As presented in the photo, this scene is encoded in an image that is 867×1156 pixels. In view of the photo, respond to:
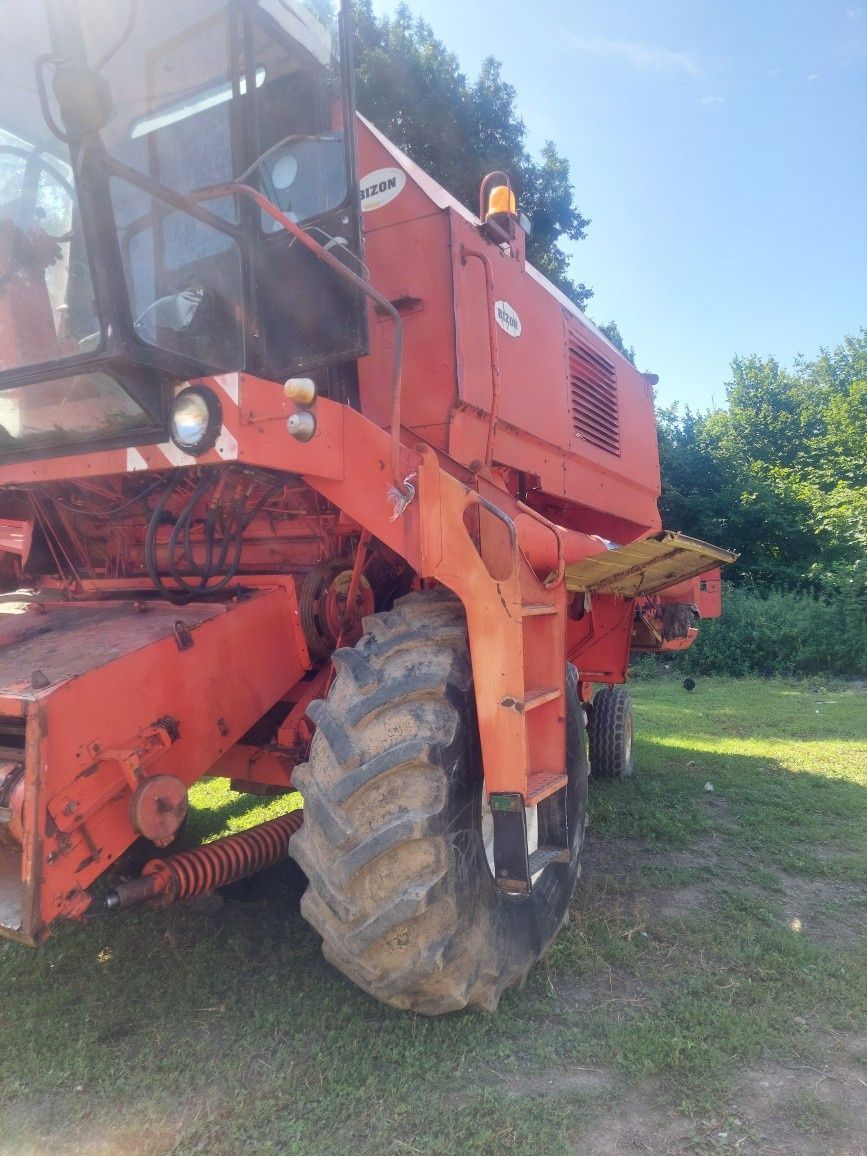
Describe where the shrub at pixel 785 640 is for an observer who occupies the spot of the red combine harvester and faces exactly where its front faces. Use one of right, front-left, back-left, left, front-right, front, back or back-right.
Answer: back

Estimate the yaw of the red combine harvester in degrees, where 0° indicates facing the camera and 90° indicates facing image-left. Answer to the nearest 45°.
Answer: approximately 45°

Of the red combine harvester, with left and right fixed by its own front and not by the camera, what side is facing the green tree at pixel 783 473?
back
